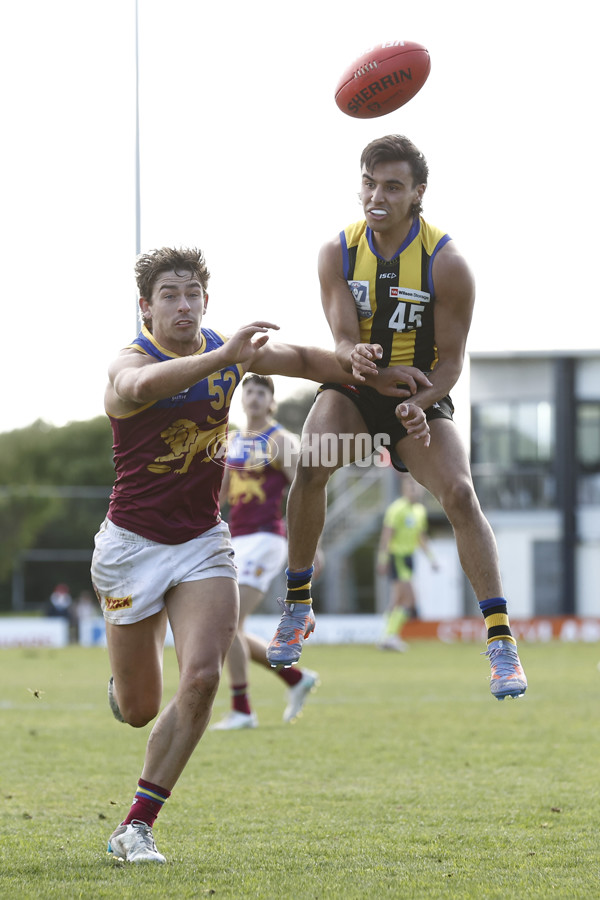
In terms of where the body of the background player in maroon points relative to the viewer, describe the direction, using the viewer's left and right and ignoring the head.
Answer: facing the viewer and to the left of the viewer

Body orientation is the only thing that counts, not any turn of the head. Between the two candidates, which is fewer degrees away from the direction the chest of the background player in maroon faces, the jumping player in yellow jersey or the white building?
the jumping player in yellow jersey

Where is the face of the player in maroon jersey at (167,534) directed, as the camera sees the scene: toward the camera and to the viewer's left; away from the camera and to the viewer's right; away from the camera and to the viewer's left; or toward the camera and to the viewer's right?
toward the camera and to the viewer's right

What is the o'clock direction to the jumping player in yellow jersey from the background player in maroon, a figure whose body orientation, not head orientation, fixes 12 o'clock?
The jumping player in yellow jersey is roughly at 10 o'clock from the background player in maroon.

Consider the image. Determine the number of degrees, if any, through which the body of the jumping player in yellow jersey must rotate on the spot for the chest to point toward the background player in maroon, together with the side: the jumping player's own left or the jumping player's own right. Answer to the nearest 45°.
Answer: approximately 180°

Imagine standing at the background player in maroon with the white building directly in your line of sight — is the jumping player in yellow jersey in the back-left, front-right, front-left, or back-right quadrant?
back-right

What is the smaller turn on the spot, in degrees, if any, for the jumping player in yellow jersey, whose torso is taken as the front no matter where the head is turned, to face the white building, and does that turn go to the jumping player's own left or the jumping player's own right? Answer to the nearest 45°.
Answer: approximately 180°

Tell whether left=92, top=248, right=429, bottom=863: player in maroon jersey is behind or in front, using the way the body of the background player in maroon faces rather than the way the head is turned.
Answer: in front

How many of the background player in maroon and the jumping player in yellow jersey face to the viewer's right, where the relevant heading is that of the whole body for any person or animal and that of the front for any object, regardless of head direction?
0

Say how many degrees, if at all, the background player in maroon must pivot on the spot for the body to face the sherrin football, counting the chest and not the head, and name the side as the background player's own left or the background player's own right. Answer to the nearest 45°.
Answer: approximately 45° to the background player's own left

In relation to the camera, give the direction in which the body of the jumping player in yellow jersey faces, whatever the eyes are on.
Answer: toward the camera
